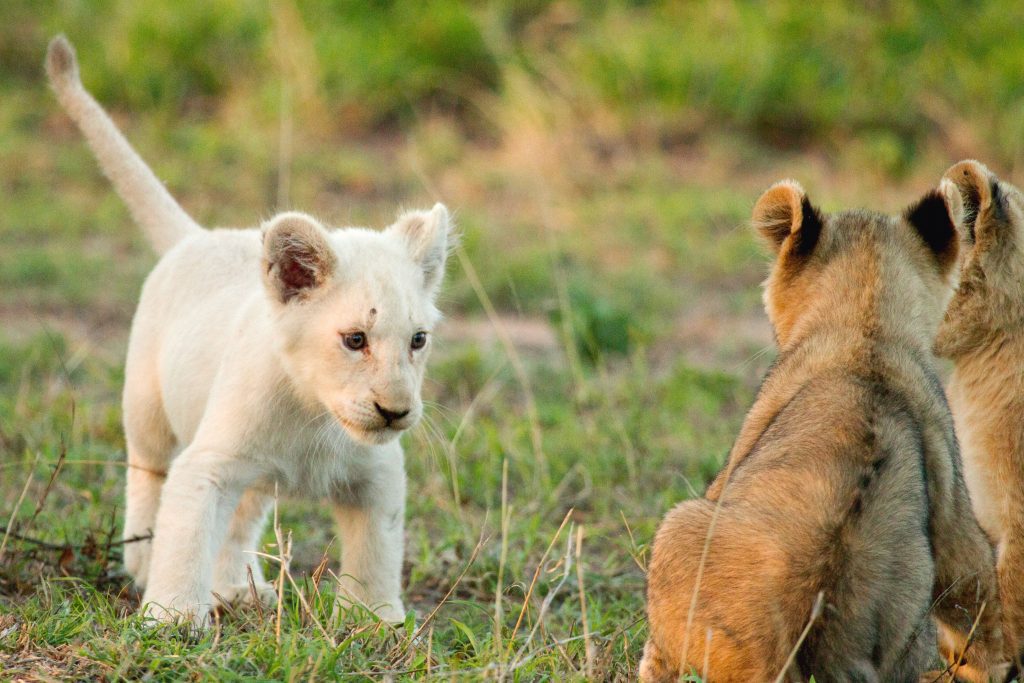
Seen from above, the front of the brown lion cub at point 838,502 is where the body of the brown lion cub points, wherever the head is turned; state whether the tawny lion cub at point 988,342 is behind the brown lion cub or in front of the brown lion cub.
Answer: in front

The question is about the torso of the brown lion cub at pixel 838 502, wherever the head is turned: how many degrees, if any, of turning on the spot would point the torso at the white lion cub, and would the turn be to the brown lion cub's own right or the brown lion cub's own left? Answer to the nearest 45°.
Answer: approximately 90° to the brown lion cub's own left

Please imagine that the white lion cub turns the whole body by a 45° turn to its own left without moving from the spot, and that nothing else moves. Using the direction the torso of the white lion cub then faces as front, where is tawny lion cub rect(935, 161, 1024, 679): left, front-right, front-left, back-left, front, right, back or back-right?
front

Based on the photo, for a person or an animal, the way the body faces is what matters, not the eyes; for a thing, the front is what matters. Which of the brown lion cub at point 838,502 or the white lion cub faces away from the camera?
the brown lion cub

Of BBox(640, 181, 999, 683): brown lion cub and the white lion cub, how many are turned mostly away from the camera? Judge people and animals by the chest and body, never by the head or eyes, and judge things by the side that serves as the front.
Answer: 1

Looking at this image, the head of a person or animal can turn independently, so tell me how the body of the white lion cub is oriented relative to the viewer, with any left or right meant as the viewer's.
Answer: facing the viewer and to the right of the viewer

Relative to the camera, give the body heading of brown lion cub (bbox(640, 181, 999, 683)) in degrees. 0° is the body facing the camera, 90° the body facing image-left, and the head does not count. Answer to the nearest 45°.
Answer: approximately 180°

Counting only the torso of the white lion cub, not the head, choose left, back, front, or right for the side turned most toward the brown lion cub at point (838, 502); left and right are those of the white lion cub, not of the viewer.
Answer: front
